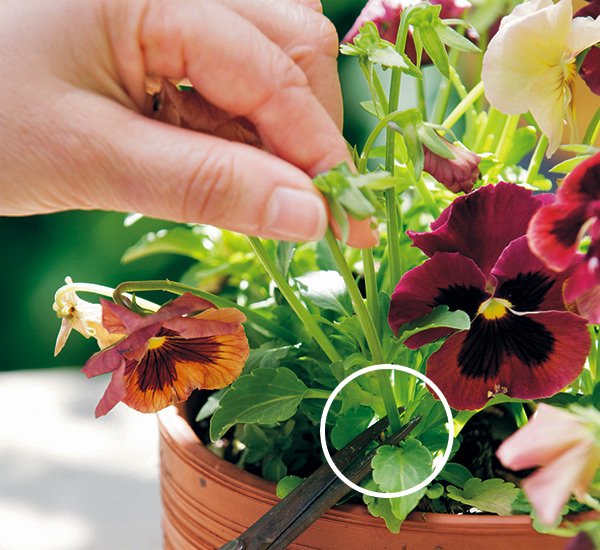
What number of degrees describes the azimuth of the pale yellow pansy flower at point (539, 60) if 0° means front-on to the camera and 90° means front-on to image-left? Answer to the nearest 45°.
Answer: approximately 315°
